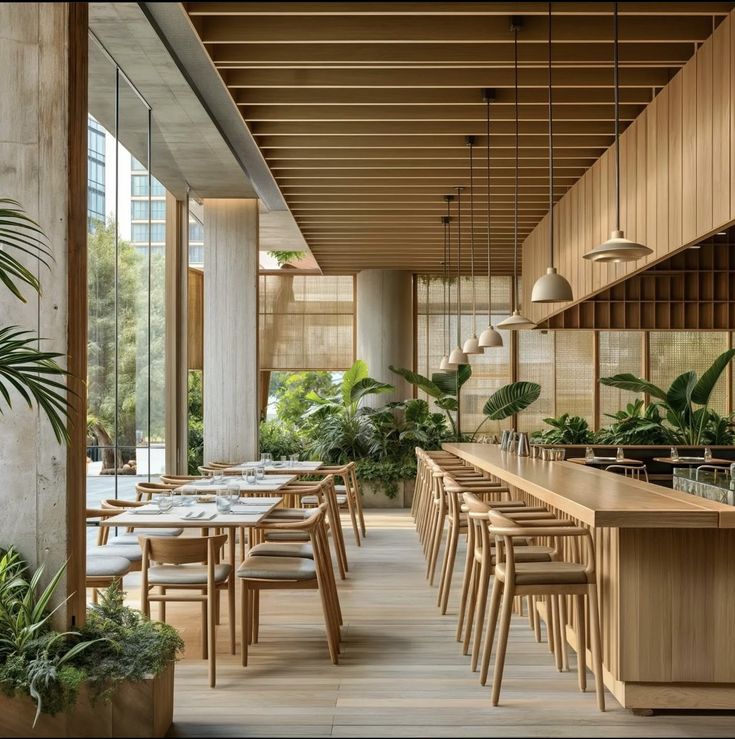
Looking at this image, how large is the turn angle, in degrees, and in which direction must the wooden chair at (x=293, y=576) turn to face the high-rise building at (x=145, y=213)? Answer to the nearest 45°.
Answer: approximately 45° to its right

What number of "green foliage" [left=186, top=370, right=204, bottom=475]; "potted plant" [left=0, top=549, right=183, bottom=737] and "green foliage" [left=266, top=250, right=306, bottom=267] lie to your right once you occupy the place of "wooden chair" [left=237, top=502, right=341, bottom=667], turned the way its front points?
2

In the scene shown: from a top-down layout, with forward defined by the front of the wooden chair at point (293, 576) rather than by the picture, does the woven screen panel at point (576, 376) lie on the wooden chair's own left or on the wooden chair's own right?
on the wooden chair's own right

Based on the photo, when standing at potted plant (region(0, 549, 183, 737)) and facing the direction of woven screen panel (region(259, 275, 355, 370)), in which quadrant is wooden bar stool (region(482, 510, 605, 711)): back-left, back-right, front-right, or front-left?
front-right

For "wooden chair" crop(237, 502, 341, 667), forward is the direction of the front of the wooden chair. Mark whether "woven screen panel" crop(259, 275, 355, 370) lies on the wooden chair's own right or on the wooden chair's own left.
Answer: on the wooden chair's own right

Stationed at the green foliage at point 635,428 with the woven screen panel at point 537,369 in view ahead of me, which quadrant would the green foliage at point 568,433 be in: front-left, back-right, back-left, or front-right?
front-left

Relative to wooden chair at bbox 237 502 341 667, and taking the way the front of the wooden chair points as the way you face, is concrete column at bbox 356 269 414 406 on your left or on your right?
on your right

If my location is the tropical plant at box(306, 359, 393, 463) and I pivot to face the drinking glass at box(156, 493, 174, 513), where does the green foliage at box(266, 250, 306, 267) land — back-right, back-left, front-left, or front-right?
back-right

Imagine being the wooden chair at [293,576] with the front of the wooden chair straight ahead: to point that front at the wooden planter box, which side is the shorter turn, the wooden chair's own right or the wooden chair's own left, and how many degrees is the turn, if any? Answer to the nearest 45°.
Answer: approximately 45° to the wooden chair's own left

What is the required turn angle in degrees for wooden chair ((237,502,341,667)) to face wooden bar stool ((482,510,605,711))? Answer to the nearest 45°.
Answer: approximately 135° to its left

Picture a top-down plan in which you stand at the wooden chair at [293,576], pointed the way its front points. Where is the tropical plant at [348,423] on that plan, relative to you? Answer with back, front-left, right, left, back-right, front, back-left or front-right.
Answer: right

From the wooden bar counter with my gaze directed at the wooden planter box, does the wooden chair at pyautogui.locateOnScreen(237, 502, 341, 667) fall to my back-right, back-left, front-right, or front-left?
front-right

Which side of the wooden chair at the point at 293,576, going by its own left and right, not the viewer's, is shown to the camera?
left

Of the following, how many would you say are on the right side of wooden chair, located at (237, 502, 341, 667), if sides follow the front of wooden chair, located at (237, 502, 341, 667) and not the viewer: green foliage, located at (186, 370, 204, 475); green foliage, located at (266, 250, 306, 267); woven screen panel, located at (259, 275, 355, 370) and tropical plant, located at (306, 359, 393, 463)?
4

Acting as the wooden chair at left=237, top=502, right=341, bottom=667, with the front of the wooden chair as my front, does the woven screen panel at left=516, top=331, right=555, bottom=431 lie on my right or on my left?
on my right

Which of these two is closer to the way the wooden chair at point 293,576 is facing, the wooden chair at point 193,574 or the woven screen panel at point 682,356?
the wooden chair

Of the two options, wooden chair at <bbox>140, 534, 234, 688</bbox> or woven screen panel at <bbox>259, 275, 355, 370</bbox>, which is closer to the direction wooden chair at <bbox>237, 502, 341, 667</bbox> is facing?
the wooden chair

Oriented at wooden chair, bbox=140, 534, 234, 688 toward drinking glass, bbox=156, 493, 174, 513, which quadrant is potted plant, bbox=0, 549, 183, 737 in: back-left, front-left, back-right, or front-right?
back-left
